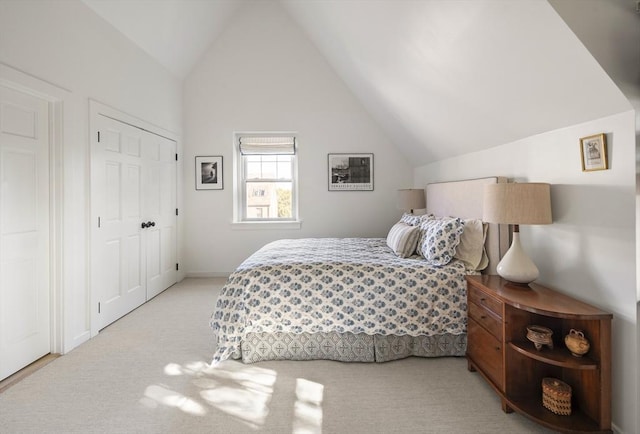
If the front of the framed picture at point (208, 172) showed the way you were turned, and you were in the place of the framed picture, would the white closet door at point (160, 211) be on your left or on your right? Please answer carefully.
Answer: on your right

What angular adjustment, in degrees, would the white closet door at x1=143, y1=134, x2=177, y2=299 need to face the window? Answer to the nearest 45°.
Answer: approximately 45° to its left

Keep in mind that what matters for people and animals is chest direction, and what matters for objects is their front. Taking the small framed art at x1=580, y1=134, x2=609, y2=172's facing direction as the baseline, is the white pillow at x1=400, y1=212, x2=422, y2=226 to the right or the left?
on its right

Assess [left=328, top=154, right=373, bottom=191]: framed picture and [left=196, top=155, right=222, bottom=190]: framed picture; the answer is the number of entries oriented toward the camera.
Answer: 2

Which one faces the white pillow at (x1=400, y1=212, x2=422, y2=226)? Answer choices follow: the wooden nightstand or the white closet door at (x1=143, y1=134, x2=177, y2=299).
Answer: the white closet door

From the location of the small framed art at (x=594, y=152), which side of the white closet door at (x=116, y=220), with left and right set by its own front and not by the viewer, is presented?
front

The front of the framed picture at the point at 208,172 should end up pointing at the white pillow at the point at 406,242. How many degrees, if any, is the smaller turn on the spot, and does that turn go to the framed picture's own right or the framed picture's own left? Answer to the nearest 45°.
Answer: approximately 45° to the framed picture's own left

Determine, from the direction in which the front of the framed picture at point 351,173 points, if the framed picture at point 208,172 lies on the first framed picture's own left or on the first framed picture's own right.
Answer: on the first framed picture's own right

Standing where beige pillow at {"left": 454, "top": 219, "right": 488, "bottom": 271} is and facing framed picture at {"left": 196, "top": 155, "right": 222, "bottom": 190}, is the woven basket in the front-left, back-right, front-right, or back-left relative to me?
back-left

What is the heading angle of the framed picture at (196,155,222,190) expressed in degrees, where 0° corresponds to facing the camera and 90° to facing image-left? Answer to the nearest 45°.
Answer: approximately 0°

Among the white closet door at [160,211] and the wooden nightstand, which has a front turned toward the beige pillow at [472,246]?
the white closet door

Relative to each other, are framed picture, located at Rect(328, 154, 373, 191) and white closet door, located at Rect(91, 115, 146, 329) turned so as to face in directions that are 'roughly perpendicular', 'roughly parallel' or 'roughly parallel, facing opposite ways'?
roughly perpendicular

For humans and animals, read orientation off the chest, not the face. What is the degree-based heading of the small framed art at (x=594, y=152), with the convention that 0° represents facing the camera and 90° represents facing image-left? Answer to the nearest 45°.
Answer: approximately 45°

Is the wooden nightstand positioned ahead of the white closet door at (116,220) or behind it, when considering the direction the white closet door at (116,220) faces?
ahead

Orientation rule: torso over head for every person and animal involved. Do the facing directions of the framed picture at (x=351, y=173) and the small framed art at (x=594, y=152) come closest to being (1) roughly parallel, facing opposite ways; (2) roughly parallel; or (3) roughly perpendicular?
roughly perpendicular
